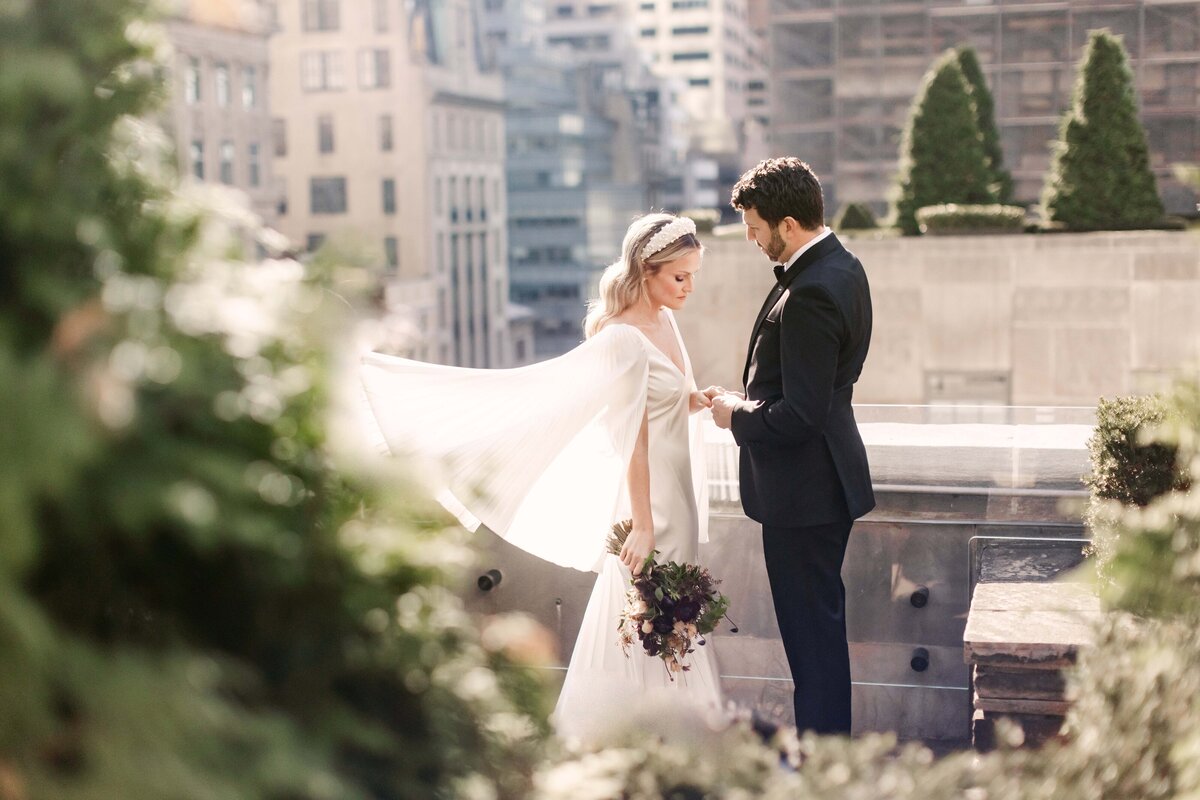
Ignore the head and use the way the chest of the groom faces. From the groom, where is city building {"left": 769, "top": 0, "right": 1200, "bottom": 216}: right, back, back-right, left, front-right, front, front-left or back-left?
right

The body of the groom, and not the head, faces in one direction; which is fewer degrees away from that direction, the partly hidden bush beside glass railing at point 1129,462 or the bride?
the bride

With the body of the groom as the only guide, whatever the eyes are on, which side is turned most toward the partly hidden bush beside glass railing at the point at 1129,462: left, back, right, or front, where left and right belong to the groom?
back

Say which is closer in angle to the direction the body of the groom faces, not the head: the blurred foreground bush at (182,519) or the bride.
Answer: the bride

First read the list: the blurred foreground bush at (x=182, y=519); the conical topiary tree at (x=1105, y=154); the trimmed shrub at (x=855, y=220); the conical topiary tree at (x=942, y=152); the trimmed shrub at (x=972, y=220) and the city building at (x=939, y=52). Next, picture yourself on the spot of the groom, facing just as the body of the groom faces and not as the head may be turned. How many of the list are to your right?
5

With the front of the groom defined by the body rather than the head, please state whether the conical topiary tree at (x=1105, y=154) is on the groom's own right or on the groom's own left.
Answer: on the groom's own right

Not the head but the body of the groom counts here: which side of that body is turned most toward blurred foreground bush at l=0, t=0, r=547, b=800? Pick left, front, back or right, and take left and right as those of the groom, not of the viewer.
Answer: left

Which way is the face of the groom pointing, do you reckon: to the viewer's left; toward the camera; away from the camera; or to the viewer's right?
to the viewer's left

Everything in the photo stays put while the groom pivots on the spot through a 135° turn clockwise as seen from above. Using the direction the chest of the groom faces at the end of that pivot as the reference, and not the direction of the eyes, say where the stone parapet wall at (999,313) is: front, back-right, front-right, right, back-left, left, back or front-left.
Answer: front-left

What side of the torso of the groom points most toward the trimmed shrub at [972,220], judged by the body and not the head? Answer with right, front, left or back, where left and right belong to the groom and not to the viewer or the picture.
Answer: right

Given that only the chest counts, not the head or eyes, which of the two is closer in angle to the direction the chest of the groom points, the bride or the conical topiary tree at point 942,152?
the bride

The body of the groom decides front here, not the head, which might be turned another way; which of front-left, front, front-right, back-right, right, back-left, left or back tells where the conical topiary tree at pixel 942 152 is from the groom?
right

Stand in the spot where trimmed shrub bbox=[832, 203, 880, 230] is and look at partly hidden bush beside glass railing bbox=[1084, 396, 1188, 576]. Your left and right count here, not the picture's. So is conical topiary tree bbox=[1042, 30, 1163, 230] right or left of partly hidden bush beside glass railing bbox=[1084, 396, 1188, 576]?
left

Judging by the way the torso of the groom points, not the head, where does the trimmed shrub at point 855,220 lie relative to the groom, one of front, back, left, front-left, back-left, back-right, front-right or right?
right

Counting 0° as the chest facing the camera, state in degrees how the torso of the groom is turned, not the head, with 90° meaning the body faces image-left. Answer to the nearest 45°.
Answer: approximately 90°
